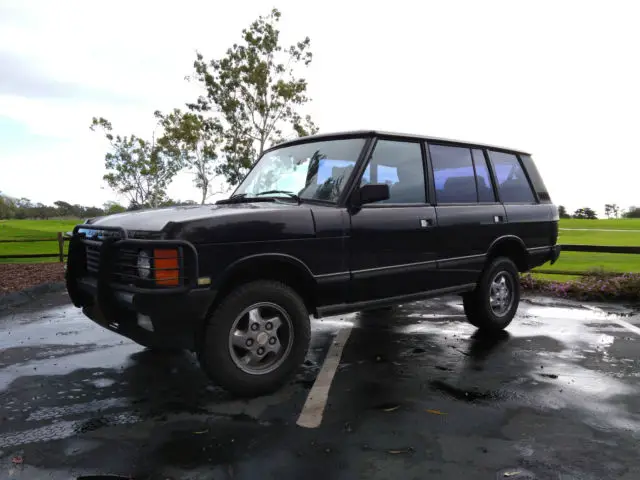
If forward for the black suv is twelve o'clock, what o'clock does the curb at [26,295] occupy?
The curb is roughly at 3 o'clock from the black suv.

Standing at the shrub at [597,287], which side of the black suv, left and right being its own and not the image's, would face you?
back

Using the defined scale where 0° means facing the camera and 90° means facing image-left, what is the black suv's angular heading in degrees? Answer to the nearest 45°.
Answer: approximately 45°
